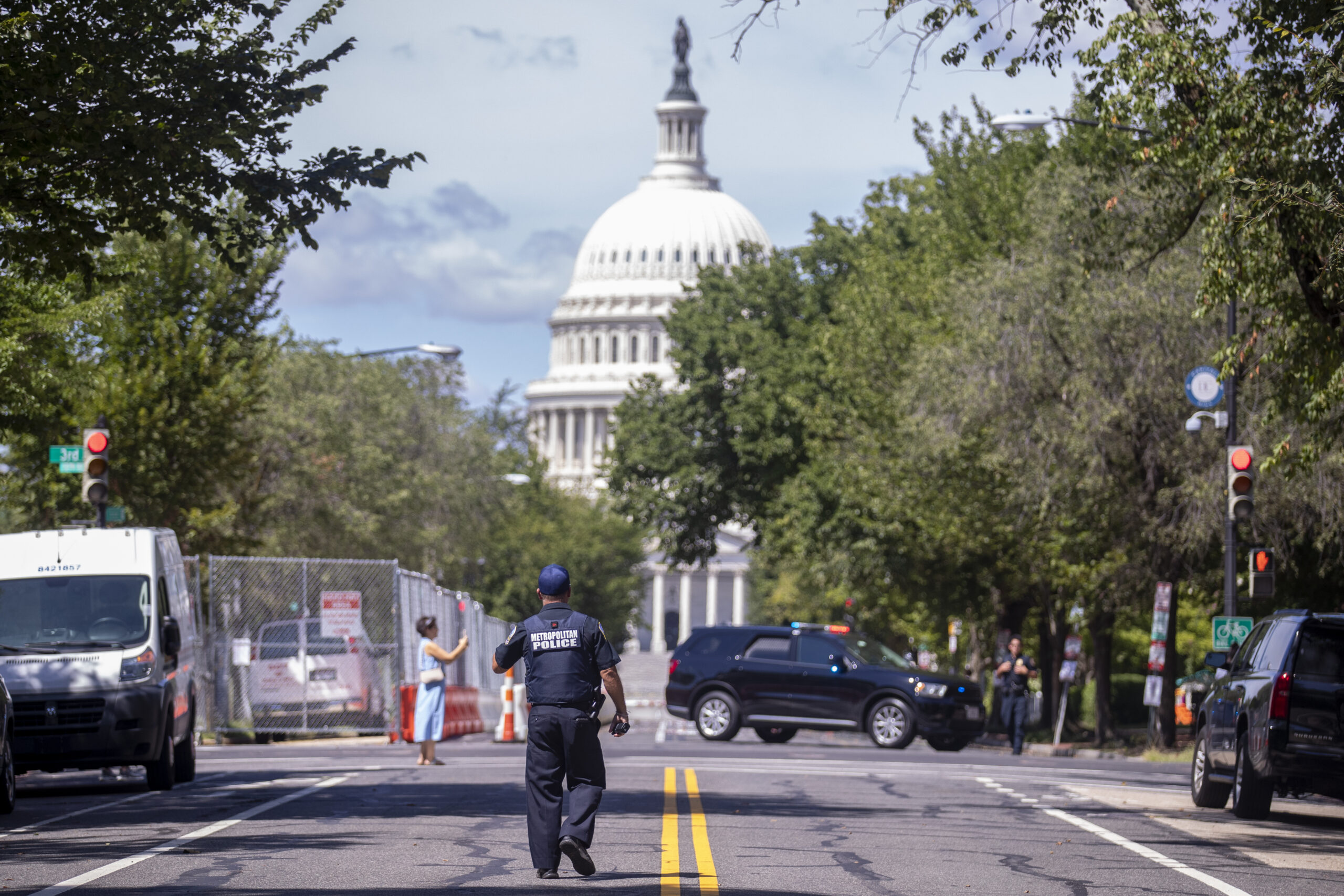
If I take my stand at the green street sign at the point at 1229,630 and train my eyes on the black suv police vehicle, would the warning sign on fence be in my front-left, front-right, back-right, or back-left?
front-left

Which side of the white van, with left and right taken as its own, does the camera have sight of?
front

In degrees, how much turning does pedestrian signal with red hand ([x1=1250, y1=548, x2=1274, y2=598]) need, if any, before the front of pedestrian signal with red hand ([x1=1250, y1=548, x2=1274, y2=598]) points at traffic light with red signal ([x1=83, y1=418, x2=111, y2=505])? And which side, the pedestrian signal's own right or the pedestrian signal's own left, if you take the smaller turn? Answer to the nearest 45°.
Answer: approximately 45° to the pedestrian signal's own right

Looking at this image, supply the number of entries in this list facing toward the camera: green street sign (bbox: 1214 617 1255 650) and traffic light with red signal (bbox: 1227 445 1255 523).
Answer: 2

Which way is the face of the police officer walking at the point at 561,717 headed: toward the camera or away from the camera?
away from the camera

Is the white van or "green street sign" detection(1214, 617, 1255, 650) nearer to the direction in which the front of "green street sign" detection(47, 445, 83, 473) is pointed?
the white van

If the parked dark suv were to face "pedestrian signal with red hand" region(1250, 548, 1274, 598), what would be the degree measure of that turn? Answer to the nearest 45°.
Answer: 0° — it already faces it

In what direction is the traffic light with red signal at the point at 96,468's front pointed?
toward the camera

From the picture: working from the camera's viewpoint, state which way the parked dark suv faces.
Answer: facing away from the viewer

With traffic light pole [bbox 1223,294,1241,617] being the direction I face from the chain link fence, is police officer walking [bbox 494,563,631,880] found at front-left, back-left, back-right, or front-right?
front-right

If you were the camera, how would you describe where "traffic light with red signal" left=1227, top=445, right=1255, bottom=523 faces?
facing the viewer

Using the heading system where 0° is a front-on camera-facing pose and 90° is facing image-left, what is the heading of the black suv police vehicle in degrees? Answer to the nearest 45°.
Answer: approximately 315°

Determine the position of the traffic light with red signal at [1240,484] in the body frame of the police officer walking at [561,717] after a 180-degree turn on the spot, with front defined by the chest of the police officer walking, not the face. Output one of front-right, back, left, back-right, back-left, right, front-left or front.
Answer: back-left
